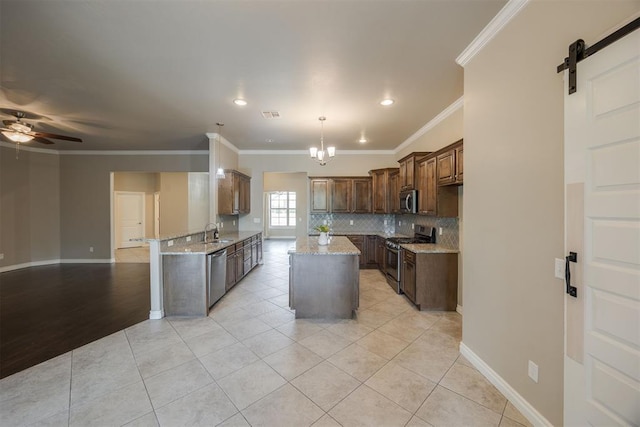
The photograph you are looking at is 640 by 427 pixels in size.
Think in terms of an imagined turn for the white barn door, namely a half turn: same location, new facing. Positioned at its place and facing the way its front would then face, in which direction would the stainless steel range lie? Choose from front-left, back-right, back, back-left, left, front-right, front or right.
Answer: left

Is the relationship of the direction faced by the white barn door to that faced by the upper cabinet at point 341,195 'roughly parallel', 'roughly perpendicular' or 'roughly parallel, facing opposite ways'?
roughly perpendicular

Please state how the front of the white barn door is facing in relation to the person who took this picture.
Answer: facing the viewer and to the left of the viewer

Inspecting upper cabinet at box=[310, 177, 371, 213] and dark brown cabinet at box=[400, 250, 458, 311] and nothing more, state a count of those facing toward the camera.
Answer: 1

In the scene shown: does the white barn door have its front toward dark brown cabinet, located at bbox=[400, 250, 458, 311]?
no

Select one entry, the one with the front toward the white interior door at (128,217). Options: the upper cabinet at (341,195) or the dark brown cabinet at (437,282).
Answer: the dark brown cabinet

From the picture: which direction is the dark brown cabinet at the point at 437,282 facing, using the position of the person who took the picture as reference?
facing to the left of the viewer

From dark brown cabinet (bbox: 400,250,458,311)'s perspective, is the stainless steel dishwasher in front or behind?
in front

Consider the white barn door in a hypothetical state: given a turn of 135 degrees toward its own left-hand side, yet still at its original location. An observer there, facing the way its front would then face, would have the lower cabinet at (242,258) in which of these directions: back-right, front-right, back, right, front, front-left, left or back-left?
back

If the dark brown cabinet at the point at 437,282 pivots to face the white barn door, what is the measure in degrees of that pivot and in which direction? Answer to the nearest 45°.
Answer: approximately 90° to its left

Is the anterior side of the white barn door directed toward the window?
no

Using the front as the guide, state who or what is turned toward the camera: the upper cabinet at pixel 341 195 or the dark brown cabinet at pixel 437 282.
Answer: the upper cabinet

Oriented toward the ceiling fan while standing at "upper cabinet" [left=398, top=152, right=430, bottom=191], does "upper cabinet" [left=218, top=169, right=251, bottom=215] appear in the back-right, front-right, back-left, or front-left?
front-right

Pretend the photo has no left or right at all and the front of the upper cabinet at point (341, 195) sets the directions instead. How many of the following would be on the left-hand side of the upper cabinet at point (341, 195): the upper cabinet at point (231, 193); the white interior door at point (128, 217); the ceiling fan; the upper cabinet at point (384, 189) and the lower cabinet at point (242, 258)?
1

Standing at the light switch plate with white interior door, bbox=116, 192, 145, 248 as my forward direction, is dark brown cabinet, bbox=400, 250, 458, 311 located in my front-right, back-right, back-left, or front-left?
front-right

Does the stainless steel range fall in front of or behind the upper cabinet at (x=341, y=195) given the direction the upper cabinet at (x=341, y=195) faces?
in front

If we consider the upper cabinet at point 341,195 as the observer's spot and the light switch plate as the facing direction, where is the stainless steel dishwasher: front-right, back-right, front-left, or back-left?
front-right

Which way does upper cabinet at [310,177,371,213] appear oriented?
toward the camera
